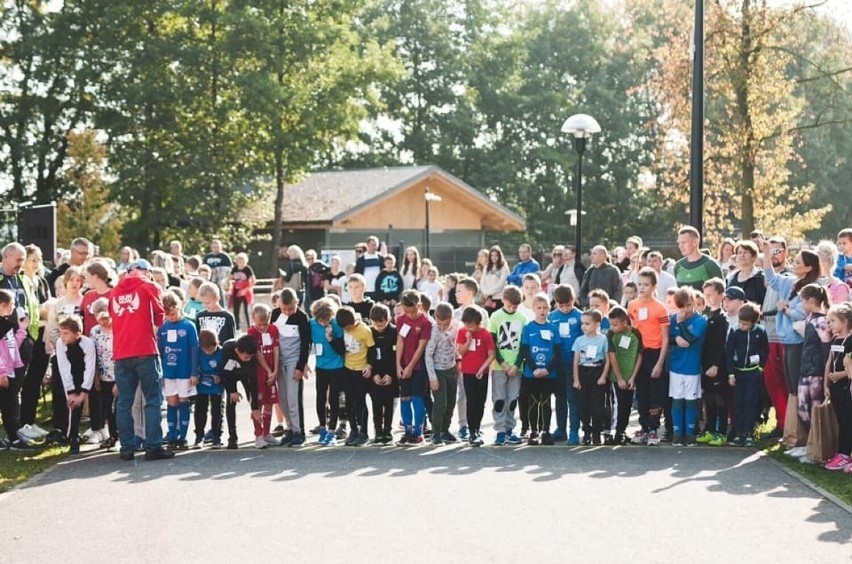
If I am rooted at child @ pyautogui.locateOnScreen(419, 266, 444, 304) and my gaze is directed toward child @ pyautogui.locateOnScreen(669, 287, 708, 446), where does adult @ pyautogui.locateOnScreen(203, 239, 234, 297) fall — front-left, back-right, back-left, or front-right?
back-right

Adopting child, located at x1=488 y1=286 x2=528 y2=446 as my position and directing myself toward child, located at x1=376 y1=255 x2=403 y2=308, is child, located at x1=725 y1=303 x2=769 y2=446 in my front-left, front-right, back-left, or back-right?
back-right

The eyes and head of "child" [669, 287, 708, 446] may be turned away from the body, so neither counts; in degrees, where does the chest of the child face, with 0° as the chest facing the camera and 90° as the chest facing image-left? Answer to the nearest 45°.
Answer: approximately 0°

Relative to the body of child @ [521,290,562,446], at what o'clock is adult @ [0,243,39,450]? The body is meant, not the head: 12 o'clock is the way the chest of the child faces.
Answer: The adult is roughly at 3 o'clock from the child.

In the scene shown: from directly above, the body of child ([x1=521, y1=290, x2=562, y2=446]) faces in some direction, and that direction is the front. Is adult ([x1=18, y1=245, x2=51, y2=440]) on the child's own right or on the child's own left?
on the child's own right

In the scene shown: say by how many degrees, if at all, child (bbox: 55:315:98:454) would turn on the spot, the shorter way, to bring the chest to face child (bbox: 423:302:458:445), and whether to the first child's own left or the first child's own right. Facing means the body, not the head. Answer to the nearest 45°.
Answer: approximately 90° to the first child's own left

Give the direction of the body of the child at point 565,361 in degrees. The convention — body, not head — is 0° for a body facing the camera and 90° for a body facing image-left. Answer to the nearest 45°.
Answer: approximately 0°

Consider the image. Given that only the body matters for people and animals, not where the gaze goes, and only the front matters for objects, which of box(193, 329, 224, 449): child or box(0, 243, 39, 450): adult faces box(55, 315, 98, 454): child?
the adult
